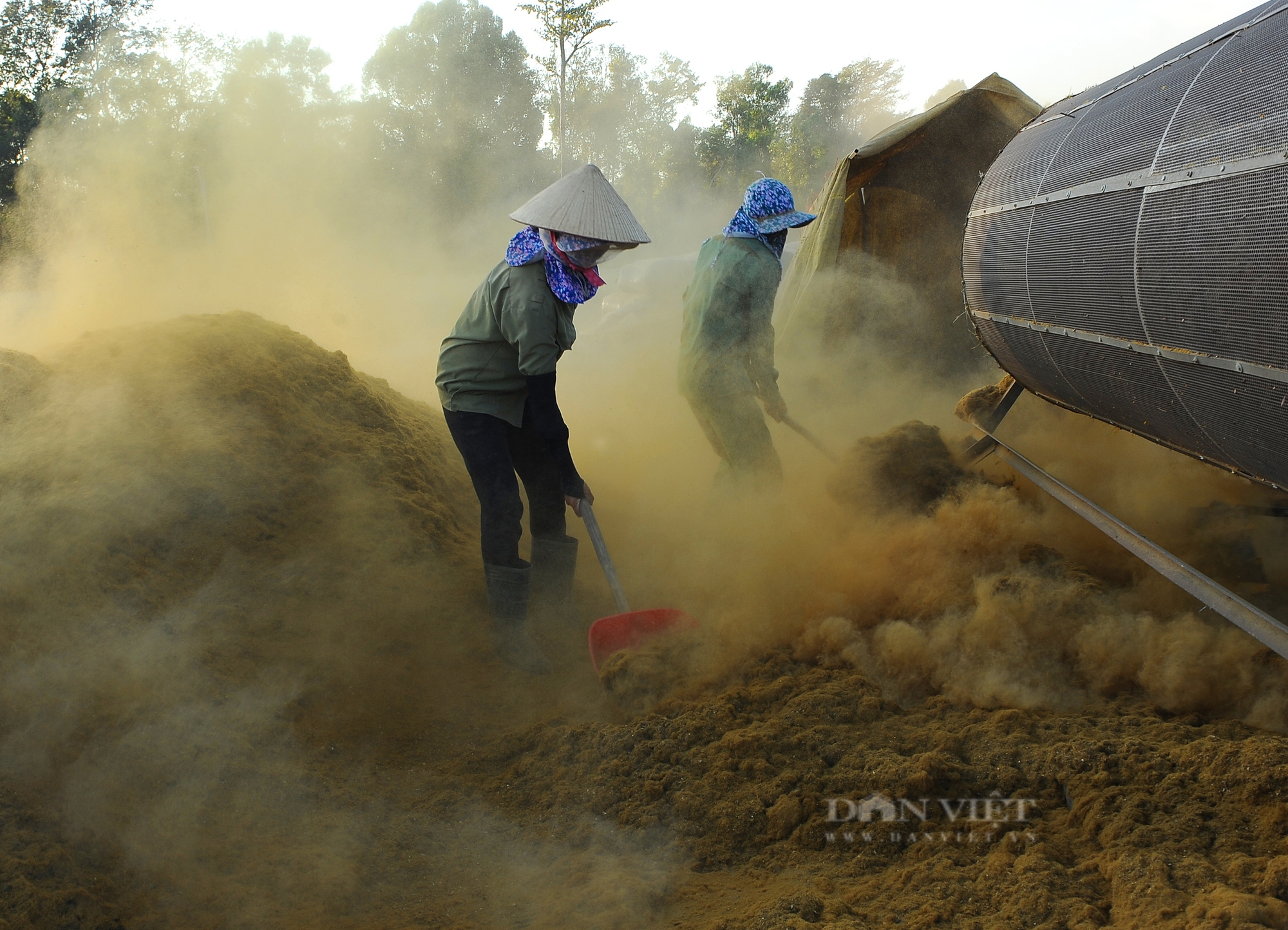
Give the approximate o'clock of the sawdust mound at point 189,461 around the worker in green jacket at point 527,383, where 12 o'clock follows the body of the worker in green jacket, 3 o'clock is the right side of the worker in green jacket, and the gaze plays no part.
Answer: The sawdust mound is roughly at 7 o'clock from the worker in green jacket.

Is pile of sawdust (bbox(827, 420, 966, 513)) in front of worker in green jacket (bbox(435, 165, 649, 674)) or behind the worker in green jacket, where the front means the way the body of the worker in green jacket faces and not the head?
in front

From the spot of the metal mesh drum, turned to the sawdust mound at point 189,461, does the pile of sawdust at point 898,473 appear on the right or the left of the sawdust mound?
right

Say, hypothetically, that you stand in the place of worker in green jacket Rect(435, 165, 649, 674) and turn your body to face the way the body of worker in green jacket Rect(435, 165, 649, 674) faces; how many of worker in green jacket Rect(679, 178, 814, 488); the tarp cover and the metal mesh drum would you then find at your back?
0

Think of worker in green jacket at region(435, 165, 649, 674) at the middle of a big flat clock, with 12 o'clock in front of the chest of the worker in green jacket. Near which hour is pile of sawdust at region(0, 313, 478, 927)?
The pile of sawdust is roughly at 6 o'clock from the worker in green jacket.

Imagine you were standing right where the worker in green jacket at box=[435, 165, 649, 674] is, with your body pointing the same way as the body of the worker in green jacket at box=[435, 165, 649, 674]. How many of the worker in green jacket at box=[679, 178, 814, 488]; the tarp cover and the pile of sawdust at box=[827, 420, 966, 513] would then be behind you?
0

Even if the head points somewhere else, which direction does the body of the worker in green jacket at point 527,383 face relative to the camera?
to the viewer's right

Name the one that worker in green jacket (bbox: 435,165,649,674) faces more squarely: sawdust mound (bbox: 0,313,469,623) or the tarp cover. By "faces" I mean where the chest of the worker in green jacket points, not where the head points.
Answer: the tarp cover
